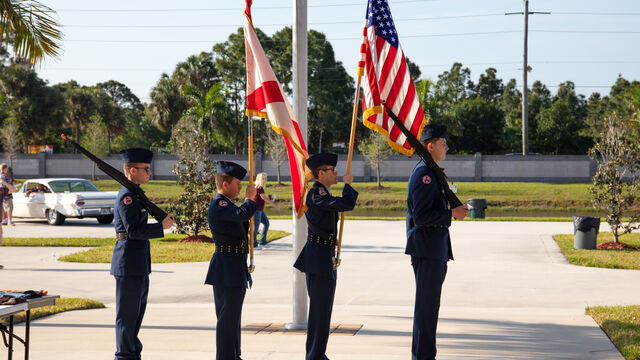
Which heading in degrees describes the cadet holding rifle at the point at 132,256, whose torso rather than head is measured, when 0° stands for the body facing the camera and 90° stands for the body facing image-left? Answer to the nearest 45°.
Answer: approximately 270°

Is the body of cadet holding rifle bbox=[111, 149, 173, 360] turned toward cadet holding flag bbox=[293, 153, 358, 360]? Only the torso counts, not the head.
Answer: yes

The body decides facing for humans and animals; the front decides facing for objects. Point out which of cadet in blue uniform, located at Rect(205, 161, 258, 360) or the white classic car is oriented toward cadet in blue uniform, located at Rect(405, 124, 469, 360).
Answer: cadet in blue uniform, located at Rect(205, 161, 258, 360)

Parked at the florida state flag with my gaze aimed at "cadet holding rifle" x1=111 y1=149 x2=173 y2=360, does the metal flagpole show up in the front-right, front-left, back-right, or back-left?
back-right

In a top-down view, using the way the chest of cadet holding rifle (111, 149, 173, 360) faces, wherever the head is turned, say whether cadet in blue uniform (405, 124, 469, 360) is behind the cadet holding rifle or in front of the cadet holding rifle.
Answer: in front

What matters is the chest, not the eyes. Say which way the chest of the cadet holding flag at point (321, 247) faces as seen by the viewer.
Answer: to the viewer's right
